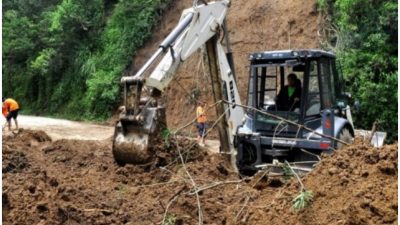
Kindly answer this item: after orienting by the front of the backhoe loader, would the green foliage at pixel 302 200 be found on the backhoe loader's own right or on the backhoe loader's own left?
on the backhoe loader's own right

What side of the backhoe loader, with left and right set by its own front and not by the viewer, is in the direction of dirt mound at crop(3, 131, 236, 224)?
back

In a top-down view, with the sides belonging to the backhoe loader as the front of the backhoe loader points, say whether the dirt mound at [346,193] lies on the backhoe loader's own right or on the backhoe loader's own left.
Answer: on the backhoe loader's own right

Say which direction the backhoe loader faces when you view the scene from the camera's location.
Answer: facing away from the viewer and to the right of the viewer
